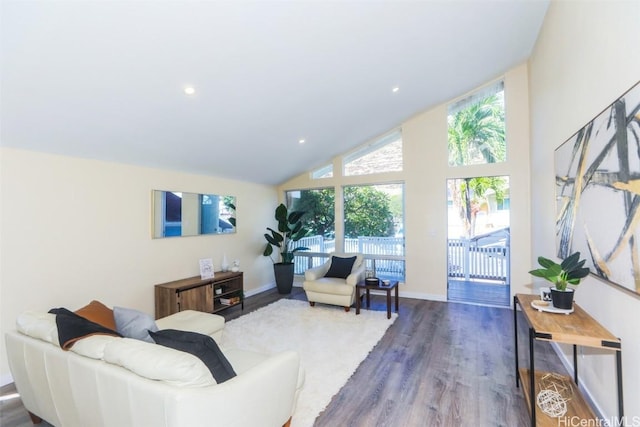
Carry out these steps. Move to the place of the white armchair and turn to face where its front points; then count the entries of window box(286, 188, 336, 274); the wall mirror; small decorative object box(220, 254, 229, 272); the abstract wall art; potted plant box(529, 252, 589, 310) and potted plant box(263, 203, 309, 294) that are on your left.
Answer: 2

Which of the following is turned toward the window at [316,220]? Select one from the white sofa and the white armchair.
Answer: the white sofa

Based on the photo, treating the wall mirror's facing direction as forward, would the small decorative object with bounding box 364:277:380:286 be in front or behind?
in front

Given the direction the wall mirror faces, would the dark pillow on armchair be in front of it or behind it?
in front

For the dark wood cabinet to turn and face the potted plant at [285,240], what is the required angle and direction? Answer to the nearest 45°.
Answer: approximately 90° to its left

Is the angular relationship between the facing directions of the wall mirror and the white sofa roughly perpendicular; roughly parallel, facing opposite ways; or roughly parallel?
roughly perpendicular

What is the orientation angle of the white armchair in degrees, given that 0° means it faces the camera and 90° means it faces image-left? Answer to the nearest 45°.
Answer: approximately 45°

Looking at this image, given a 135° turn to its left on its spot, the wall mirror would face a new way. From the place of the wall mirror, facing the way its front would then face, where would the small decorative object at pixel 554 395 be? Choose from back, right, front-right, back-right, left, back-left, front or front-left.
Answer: back-right

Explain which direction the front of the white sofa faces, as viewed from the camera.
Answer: facing away from the viewer and to the right of the viewer

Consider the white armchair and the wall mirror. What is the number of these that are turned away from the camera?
0

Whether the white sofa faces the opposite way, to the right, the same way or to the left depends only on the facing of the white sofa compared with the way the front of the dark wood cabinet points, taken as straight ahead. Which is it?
to the left

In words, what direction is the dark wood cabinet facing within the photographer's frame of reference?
facing the viewer and to the right of the viewer

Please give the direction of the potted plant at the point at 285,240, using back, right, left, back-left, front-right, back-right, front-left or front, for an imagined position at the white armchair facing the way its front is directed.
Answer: right

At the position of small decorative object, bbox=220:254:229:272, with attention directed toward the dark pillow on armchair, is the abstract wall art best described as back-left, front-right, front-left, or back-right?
front-right

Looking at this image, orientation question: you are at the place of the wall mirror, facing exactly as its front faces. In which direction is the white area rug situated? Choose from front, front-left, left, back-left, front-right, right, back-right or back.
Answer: front

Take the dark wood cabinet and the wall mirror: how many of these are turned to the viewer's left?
0

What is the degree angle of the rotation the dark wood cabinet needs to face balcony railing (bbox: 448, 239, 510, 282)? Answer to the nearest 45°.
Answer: approximately 45° to its left

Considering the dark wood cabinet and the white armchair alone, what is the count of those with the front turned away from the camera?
0
